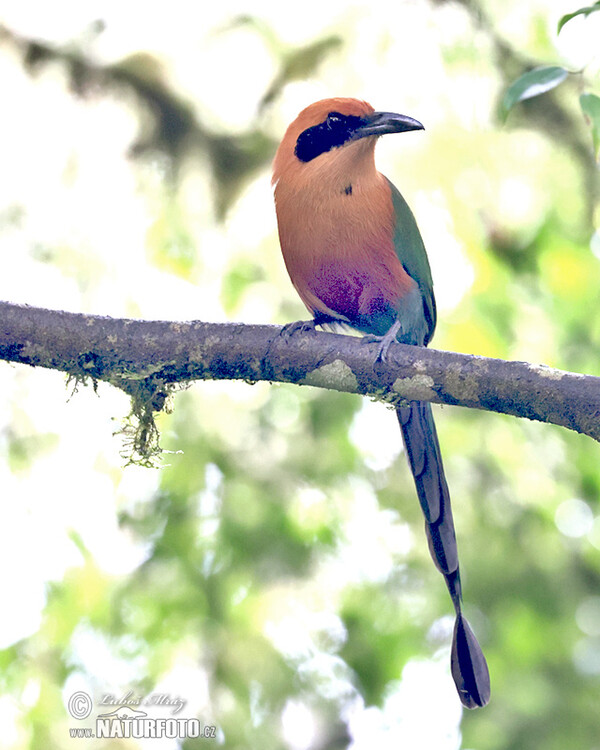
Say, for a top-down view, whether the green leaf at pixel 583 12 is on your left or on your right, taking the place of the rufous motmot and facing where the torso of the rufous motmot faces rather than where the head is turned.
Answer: on your left

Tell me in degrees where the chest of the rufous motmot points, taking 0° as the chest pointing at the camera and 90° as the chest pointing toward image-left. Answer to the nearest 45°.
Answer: approximately 45°
